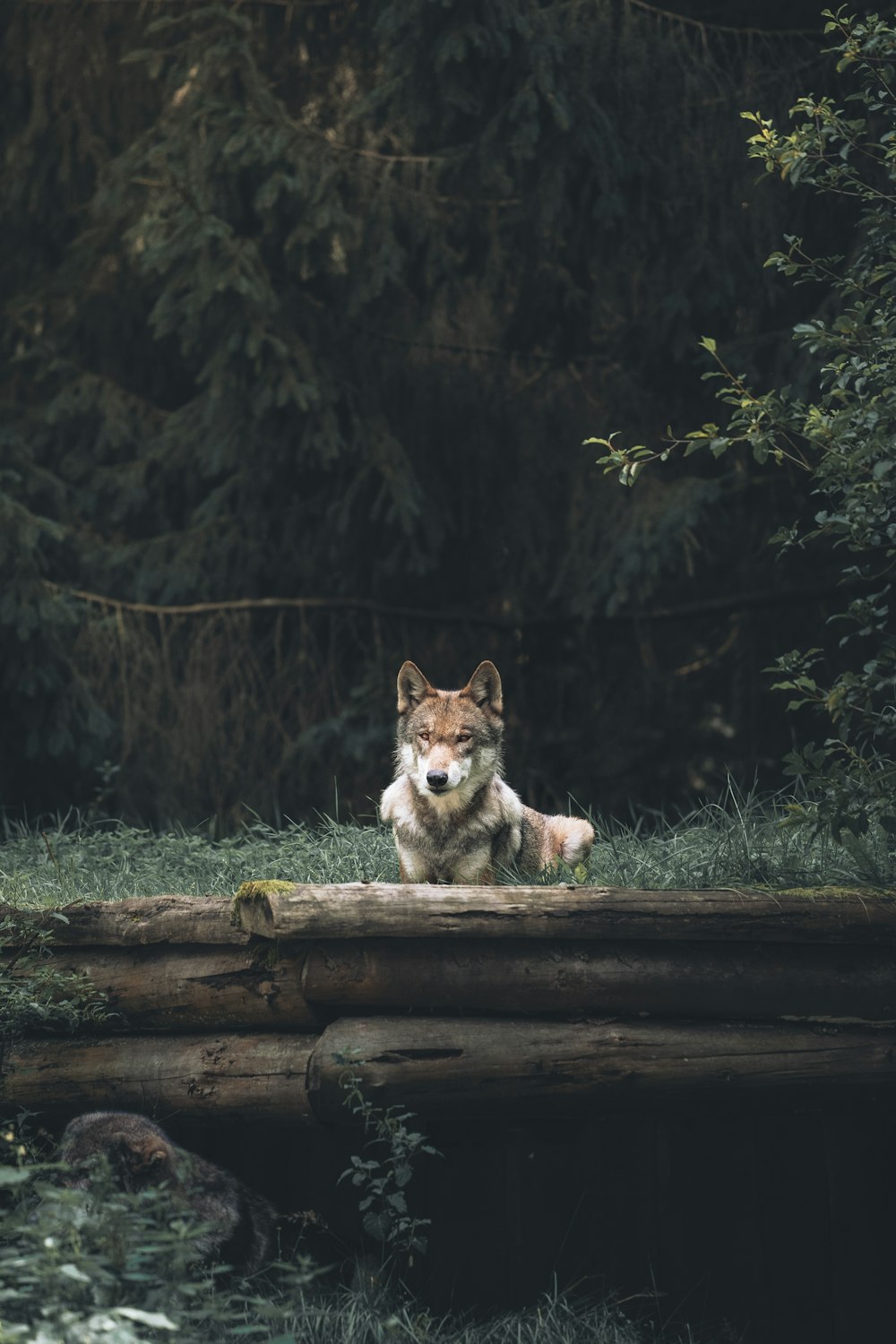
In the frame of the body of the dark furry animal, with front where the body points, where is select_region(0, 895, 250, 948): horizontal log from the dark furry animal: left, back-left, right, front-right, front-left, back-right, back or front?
right

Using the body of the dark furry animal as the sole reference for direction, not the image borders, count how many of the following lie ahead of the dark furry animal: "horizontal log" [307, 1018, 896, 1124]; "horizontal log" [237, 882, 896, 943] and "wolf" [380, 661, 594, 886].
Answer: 0

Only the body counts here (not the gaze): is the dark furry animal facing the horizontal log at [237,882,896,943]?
no

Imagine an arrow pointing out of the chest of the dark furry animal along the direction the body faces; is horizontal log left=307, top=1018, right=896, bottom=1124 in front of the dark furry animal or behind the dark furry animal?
behind

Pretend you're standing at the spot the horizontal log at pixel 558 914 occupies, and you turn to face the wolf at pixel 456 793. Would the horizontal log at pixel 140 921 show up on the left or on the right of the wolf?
left

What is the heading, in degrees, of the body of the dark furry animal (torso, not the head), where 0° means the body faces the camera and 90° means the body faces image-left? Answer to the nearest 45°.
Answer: approximately 90°

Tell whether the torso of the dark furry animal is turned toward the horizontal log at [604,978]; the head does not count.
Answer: no
